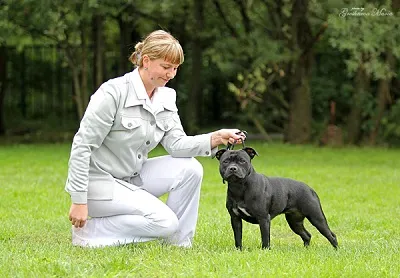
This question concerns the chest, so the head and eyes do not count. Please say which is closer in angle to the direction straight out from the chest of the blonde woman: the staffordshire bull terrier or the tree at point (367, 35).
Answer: the staffordshire bull terrier

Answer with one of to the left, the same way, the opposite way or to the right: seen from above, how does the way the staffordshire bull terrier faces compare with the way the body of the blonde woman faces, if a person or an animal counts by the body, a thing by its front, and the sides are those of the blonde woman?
to the right

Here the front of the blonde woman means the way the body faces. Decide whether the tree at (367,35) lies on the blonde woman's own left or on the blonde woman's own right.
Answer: on the blonde woman's own left

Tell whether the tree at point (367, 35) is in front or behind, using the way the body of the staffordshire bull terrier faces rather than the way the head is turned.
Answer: behind

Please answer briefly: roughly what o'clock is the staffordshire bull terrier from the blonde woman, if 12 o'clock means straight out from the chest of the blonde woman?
The staffordshire bull terrier is roughly at 11 o'clock from the blonde woman.

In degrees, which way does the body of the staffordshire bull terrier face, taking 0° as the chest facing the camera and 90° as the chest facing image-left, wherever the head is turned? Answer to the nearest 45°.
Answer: approximately 45°

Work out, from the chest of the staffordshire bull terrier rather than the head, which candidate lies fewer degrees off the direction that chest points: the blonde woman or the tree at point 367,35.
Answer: the blonde woman

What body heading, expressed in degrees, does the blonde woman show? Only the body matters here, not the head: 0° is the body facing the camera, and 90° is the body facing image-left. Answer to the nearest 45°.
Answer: approximately 315°

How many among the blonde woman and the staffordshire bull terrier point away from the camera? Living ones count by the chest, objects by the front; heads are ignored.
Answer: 0
